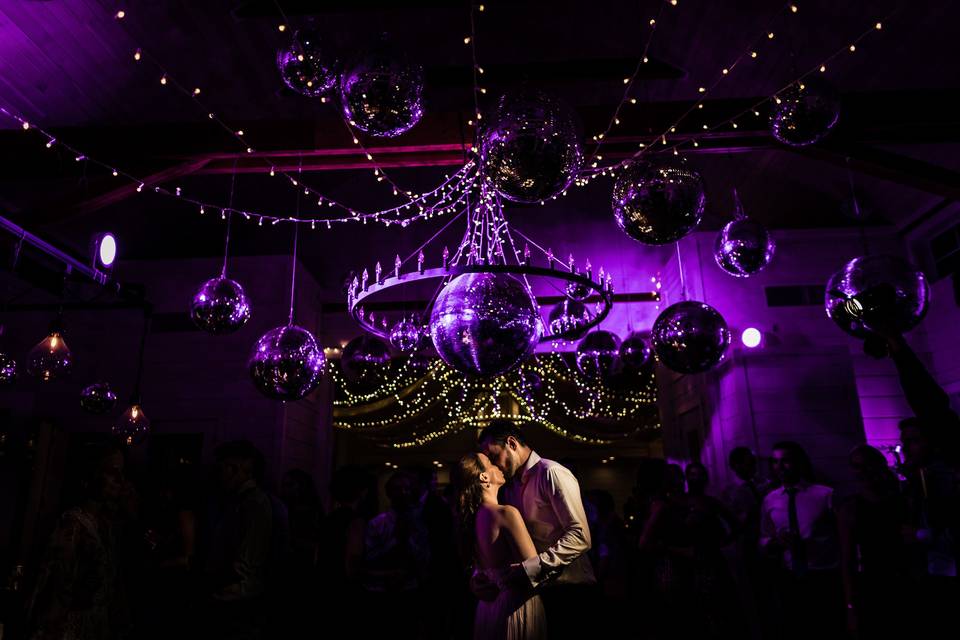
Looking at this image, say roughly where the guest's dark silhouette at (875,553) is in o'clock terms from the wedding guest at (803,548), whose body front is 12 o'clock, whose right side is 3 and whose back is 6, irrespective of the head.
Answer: The guest's dark silhouette is roughly at 10 o'clock from the wedding guest.

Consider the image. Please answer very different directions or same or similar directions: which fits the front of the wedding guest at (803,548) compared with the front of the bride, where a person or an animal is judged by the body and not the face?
very different directions

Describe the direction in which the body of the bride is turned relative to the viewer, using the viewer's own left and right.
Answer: facing to the right of the viewer

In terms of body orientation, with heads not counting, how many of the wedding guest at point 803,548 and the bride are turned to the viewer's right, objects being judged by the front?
1

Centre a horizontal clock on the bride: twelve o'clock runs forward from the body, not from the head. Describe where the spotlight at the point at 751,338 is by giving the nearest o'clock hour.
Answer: The spotlight is roughly at 10 o'clock from the bride.

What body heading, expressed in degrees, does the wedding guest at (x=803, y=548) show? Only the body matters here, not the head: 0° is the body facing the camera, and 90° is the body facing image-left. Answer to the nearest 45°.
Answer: approximately 45°

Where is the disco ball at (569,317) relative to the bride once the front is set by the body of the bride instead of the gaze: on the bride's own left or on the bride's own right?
on the bride's own left

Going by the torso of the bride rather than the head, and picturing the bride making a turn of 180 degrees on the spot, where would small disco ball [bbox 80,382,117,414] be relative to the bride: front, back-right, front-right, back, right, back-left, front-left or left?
front-right
